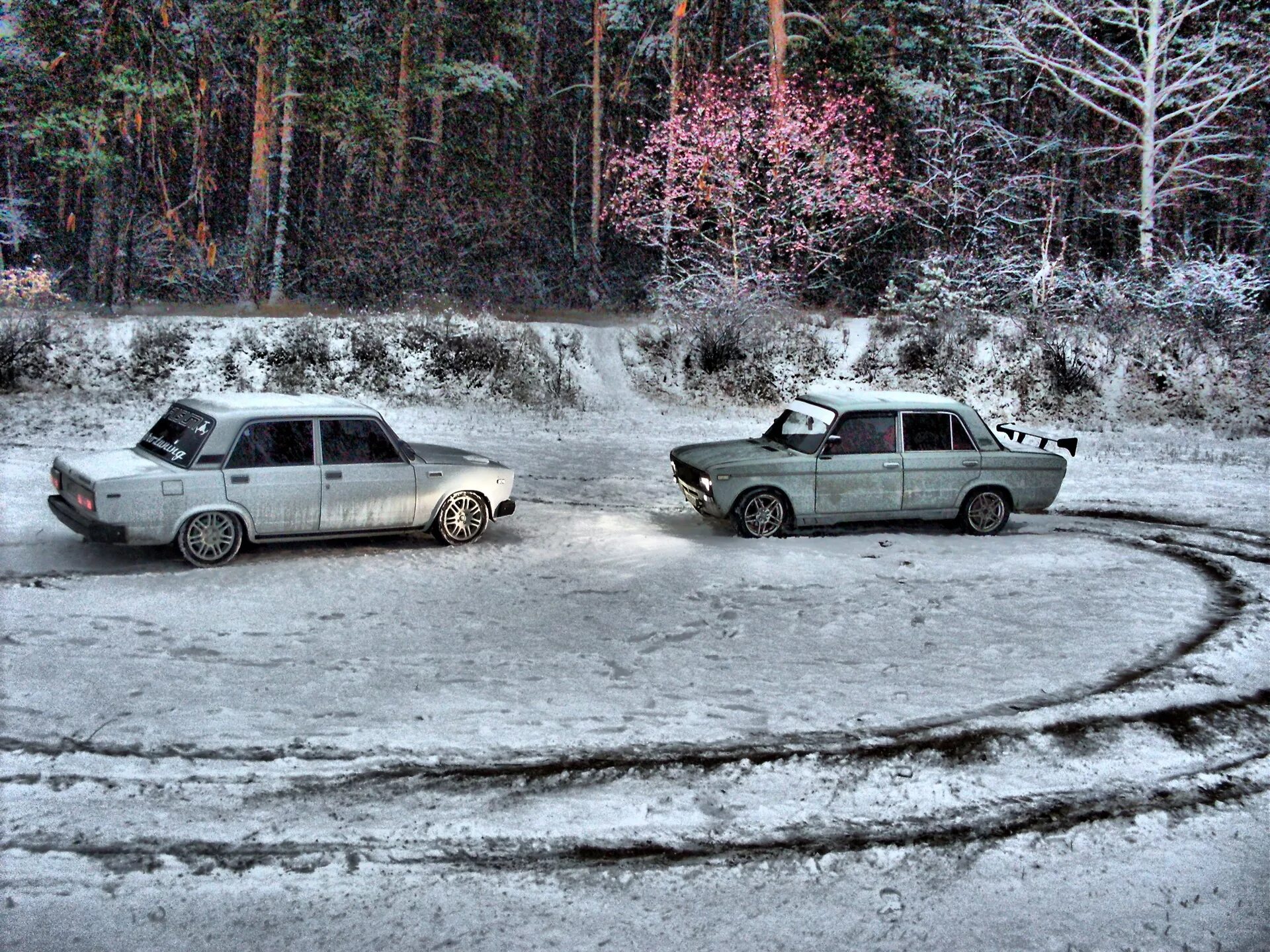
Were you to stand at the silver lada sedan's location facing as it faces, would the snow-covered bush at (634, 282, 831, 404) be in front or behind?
in front

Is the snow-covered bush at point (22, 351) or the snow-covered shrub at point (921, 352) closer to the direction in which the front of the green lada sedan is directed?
the snow-covered bush

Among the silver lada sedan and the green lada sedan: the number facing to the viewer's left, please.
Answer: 1

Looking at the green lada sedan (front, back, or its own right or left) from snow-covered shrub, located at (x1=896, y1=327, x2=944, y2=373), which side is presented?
right

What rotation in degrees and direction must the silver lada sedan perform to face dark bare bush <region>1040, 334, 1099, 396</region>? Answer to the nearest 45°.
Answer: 0° — it already faces it

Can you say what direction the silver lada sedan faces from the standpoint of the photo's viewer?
facing away from the viewer and to the right of the viewer

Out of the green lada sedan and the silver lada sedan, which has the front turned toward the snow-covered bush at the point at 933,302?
the silver lada sedan

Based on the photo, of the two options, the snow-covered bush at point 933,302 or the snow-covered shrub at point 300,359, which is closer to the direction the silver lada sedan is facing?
the snow-covered bush

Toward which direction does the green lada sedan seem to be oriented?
to the viewer's left

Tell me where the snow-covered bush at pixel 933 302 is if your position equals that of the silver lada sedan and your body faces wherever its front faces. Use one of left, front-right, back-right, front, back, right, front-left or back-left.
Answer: front

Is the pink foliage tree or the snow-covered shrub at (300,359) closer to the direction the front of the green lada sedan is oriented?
the snow-covered shrub

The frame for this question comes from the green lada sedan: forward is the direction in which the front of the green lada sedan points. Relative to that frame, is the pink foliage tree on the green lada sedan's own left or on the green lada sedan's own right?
on the green lada sedan's own right

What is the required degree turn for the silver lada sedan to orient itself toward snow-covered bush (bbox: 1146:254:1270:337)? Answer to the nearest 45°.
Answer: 0° — it already faces it
